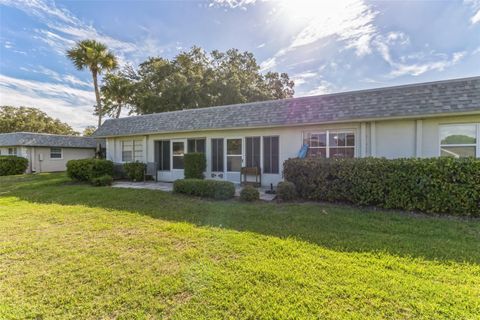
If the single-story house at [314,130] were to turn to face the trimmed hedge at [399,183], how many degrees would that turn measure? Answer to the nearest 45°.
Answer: approximately 90° to its left

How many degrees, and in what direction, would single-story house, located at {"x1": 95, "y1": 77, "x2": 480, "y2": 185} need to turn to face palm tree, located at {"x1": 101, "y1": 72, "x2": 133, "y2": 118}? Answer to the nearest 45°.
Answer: approximately 90° to its right

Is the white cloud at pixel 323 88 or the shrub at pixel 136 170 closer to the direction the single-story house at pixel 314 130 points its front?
the shrub

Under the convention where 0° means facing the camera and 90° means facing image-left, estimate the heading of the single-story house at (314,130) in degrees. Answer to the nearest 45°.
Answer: approximately 45°

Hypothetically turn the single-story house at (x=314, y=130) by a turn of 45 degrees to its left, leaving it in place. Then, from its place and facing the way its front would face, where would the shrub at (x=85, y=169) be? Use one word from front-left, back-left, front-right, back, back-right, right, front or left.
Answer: right

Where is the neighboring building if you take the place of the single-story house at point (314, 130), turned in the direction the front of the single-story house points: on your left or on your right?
on your right

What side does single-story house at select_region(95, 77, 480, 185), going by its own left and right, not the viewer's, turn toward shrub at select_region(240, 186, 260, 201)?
front
